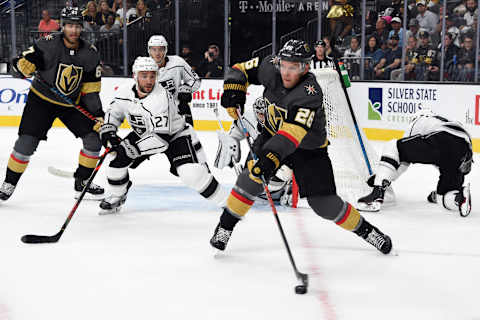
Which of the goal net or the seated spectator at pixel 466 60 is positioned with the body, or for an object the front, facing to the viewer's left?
the goal net

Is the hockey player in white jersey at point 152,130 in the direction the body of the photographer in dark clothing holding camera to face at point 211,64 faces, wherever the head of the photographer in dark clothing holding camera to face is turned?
yes

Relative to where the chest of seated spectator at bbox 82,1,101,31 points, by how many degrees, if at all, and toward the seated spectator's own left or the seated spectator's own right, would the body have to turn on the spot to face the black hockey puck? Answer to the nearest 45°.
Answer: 0° — they already face it

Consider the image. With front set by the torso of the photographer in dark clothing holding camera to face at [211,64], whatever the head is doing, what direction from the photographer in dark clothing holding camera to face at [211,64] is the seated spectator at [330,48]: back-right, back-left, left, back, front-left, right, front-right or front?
front-left

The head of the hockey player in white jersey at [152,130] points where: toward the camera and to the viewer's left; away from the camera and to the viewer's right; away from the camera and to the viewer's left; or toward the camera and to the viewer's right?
toward the camera and to the viewer's right

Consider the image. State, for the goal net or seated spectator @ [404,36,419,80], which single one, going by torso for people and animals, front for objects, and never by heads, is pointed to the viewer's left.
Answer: the goal net

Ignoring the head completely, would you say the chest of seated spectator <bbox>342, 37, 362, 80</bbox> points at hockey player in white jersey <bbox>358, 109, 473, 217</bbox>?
yes
